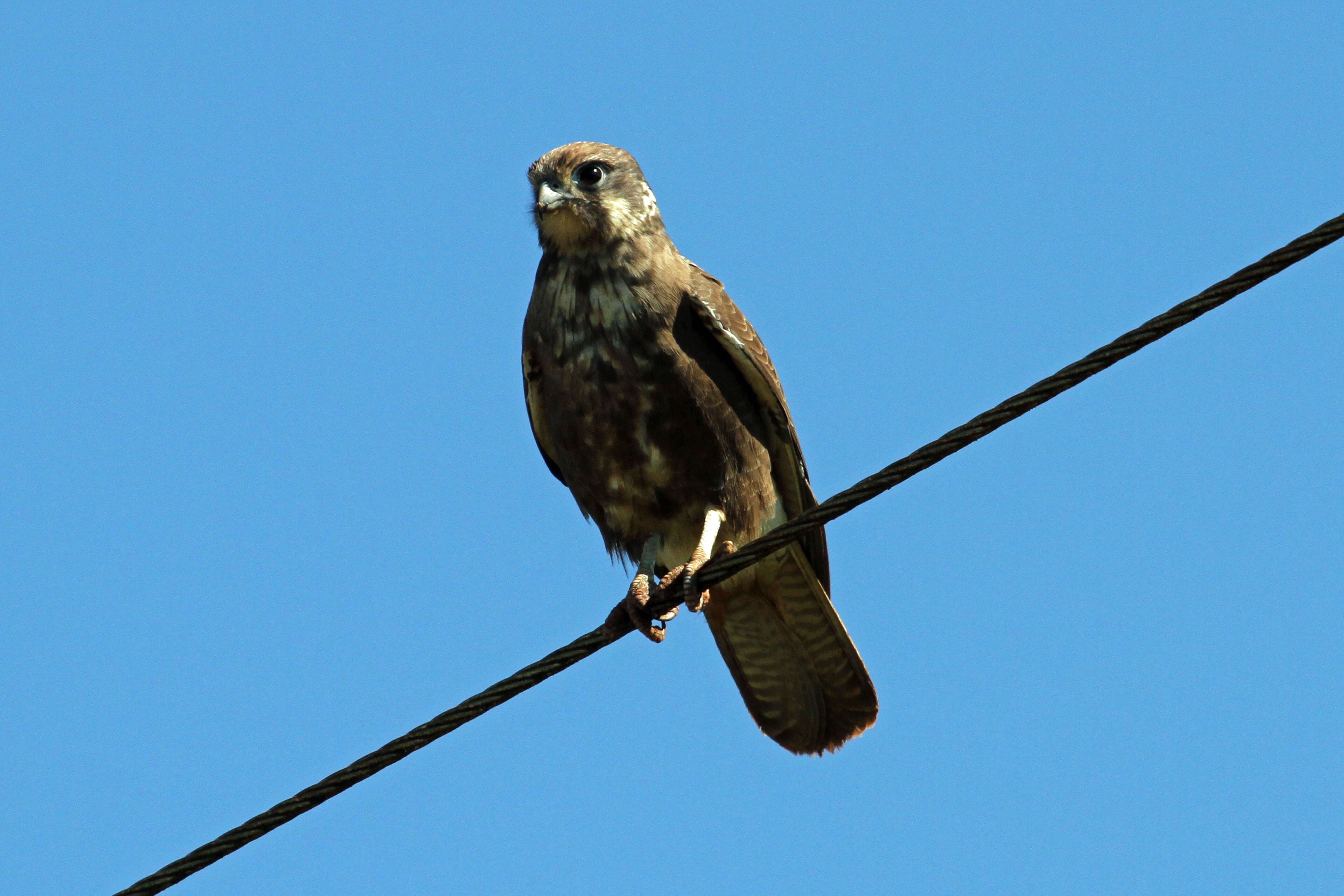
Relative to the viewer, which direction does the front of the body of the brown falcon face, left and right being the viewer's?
facing the viewer and to the left of the viewer
